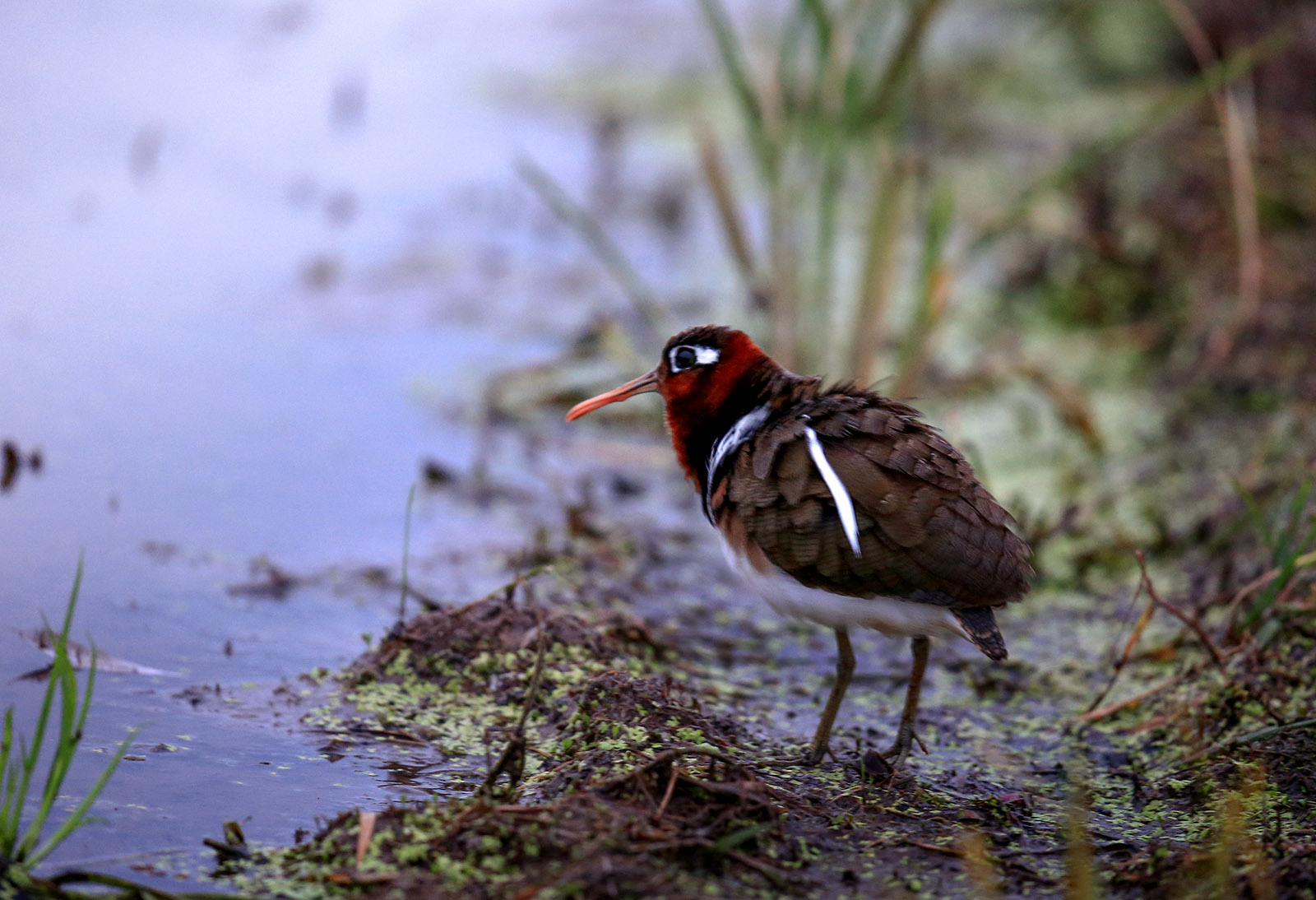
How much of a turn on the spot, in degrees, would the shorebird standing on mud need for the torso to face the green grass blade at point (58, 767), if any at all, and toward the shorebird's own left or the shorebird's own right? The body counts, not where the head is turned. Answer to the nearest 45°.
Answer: approximately 45° to the shorebird's own left

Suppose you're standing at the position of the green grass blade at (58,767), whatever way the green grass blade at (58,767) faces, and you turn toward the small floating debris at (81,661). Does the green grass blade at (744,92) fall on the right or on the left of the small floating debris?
right

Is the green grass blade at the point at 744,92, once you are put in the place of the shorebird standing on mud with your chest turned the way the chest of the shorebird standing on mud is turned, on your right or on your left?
on your right

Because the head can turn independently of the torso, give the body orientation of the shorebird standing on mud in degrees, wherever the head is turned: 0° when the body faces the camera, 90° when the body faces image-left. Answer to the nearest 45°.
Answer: approximately 90°

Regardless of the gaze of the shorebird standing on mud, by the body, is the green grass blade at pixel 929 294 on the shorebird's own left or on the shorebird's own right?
on the shorebird's own right

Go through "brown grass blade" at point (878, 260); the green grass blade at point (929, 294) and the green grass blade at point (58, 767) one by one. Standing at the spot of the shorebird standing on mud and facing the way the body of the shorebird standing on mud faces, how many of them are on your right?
2

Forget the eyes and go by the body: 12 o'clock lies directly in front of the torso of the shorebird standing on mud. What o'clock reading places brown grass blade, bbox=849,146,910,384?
The brown grass blade is roughly at 3 o'clock from the shorebird standing on mud.
